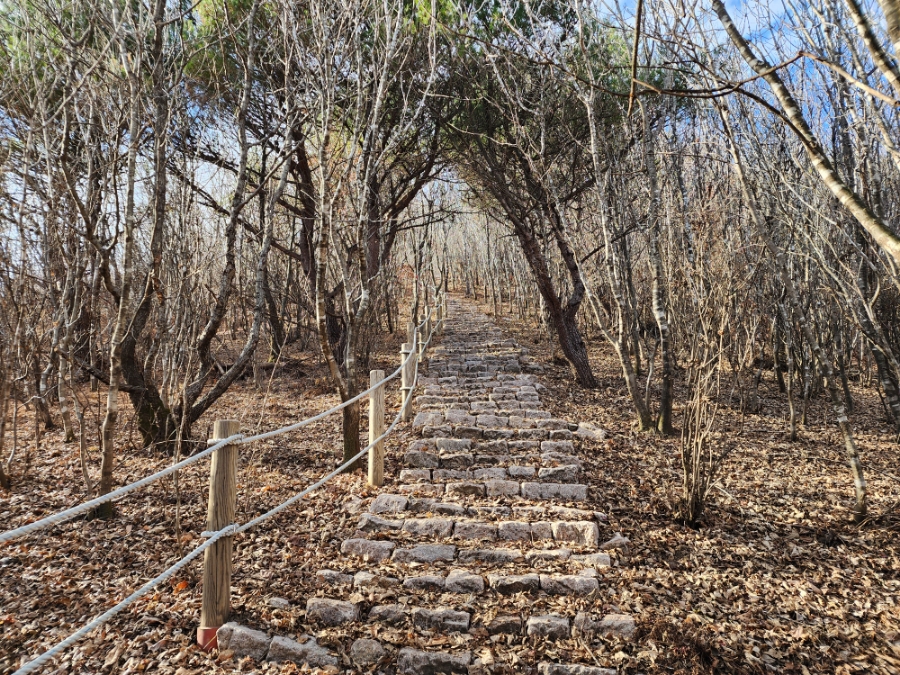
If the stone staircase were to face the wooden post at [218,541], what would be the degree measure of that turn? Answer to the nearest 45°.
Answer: approximately 45° to its right

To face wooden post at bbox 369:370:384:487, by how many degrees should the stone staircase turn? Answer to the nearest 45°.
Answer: approximately 135° to its right

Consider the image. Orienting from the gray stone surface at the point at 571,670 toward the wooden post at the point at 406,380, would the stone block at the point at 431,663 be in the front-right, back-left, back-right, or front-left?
front-left

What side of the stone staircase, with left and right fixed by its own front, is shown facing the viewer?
front
